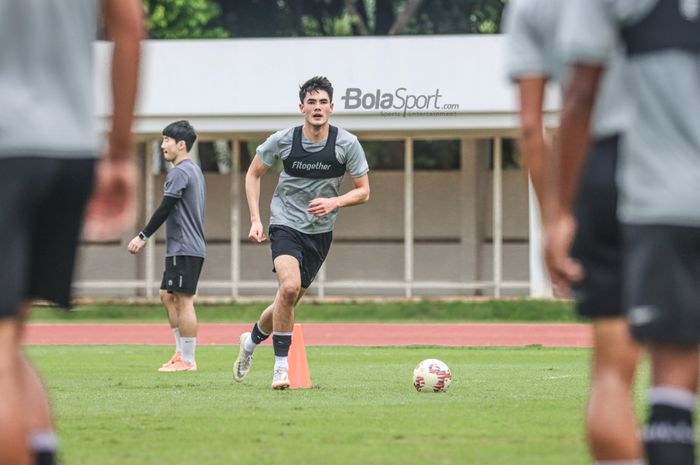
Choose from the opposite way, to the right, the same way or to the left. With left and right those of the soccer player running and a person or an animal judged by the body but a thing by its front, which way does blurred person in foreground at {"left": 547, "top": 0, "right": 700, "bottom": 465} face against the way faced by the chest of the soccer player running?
the opposite way

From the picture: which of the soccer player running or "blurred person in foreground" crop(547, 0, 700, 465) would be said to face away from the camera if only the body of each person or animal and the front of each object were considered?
the blurred person in foreground

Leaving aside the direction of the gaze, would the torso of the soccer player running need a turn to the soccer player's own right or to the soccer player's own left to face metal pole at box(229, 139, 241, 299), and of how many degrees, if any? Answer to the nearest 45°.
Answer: approximately 180°

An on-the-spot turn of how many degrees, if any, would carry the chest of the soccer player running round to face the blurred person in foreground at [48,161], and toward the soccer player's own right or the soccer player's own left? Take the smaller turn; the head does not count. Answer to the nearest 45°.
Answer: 0° — they already face them

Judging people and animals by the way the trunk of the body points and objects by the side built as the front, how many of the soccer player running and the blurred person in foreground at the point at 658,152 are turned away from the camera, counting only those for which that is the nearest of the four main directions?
1

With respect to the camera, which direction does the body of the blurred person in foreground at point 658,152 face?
away from the camera

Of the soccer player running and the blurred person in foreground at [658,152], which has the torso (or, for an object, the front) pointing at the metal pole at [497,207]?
the blurred person in foreground

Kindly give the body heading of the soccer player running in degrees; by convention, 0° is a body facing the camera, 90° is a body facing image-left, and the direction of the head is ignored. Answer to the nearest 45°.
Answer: approximately 0°

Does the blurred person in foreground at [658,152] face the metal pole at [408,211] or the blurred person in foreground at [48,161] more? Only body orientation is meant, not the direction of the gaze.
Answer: the metal pole

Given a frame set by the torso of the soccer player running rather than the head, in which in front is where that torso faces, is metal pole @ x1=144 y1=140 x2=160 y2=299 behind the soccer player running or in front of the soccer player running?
behind
